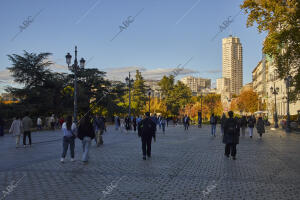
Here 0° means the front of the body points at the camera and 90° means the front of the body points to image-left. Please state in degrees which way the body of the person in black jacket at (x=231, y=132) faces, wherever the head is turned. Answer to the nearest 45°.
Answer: approximately 180°

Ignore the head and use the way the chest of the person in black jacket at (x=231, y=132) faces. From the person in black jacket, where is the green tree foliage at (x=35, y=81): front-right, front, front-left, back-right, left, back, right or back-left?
front-left
